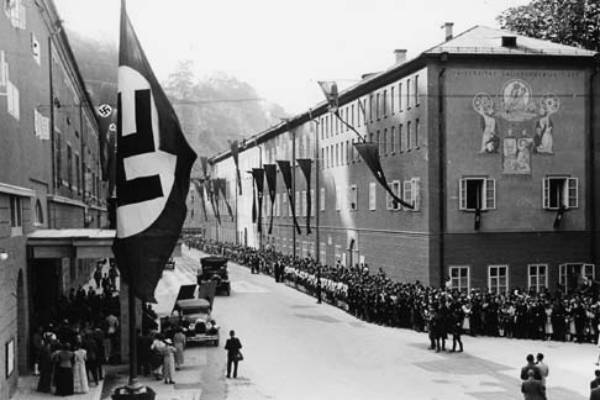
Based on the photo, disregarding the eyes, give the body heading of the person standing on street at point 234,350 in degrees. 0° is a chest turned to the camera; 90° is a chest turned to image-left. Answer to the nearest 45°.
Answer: approximately 180°

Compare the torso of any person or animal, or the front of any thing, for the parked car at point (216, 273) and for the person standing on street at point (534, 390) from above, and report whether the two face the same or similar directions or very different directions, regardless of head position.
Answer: very different directions

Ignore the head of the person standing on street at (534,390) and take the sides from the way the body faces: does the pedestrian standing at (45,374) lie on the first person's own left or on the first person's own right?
on the first person's own left

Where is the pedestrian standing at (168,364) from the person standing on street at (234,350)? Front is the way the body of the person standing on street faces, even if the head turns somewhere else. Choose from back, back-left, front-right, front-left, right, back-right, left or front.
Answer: left

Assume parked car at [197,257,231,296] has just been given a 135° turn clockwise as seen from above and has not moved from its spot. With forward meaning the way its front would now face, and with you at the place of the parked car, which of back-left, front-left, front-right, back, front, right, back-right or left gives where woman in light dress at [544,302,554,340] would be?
back

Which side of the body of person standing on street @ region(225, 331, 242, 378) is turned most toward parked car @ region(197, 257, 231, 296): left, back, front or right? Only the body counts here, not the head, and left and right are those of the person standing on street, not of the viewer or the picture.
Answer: front

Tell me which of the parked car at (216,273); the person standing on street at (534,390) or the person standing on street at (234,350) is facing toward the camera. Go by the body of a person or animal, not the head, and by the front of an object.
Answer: the parked car

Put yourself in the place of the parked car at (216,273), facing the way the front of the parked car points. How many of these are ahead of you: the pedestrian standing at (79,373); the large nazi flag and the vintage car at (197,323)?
3

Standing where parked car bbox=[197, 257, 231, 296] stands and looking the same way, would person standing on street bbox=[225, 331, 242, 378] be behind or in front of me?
in front

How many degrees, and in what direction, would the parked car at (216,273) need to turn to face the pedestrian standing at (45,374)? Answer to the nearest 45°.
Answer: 0° — it already faces them

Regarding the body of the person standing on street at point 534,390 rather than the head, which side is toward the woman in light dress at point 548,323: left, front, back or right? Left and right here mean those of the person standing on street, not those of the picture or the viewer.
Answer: front

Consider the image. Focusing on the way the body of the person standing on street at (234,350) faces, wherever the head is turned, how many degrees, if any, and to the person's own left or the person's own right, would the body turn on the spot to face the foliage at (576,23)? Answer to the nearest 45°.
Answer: approximately 45° to the person's own right

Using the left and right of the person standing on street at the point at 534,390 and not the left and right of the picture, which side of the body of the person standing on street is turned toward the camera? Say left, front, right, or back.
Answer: back

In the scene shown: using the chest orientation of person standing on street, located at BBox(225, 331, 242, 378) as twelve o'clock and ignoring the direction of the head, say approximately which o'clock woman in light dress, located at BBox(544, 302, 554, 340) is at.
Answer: The woman in light dress is roughly at 2 o'clock from the person standing on street.

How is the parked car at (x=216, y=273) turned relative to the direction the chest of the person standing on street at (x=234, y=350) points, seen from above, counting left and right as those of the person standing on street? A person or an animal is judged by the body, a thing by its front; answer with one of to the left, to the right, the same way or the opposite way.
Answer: the opposite way

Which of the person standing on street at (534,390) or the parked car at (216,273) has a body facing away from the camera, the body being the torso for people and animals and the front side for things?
the person standing on street

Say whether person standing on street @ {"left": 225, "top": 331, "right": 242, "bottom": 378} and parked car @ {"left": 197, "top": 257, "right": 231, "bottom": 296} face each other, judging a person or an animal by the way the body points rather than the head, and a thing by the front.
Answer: yes
